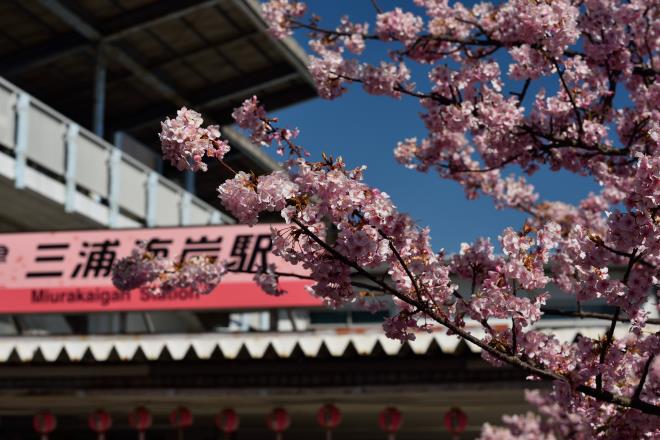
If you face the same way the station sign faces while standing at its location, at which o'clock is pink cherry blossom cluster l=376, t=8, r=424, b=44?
The pink cherry blossom cluster is roughly at 11 o'clock from the station sign.

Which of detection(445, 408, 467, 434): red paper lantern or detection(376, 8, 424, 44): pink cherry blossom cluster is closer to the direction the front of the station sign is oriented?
the pink cherry blossom cluster

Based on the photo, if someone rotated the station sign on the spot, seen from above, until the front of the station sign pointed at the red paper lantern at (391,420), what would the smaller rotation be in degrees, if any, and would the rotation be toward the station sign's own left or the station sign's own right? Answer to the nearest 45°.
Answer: approximately 45° to the station sign's own left

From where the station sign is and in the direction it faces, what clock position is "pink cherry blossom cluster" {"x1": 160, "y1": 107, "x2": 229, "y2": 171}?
The pink cherry blossom cluster is roughly at 12 o'clock from the station sign.

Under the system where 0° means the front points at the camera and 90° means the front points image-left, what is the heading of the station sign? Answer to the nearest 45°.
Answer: approximately 0°

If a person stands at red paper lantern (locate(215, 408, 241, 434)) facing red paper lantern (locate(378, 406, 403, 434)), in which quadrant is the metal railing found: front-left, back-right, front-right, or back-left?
back-left

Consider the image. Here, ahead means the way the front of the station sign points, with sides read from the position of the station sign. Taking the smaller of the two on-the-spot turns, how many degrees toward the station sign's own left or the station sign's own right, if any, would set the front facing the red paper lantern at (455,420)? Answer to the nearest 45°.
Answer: approximately 45° to the station sign's own left
